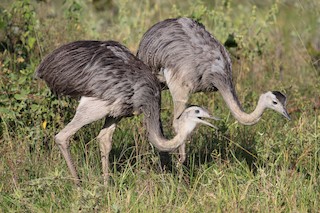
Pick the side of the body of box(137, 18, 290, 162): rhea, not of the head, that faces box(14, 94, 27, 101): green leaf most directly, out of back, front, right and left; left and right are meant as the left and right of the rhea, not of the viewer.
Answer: back

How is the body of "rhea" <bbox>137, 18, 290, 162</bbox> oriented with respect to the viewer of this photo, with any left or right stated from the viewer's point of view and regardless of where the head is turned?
facing to the right of the viewer

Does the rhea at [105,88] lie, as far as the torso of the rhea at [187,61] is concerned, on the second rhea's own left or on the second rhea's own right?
on the second rhea's own right

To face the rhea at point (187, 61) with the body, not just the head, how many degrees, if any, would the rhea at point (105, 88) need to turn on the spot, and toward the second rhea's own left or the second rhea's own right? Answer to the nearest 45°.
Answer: approximately 45° to the second rhea's own left

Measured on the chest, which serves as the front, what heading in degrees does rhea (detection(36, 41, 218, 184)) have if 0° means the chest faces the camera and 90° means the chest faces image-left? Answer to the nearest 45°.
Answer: approximately 270°

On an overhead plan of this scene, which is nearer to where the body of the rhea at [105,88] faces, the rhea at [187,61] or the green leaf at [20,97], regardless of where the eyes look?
the rhea

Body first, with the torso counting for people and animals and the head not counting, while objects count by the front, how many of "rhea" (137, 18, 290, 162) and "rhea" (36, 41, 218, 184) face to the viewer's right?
2
